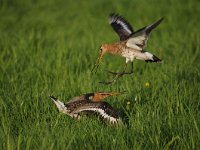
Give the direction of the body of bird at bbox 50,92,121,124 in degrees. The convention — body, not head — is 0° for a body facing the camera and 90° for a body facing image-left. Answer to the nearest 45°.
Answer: approximately 270°
